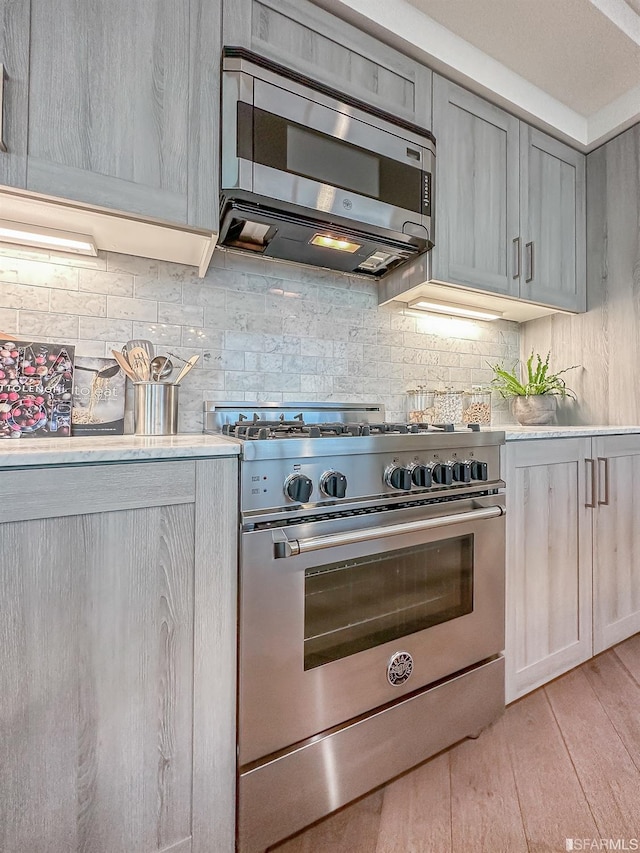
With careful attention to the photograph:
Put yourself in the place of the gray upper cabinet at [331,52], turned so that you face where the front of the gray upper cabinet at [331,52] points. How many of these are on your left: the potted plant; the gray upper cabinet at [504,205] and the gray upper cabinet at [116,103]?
2

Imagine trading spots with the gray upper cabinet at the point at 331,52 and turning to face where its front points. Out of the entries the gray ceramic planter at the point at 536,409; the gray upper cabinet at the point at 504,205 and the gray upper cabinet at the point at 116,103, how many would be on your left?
2

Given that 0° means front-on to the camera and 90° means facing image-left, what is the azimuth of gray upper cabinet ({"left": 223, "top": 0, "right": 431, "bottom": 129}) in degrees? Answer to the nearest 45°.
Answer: approximately 315°

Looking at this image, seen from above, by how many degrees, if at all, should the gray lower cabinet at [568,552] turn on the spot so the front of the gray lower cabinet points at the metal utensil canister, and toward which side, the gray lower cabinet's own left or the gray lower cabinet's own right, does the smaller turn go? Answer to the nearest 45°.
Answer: approximately 90° to the gray lower cabinet's own right
